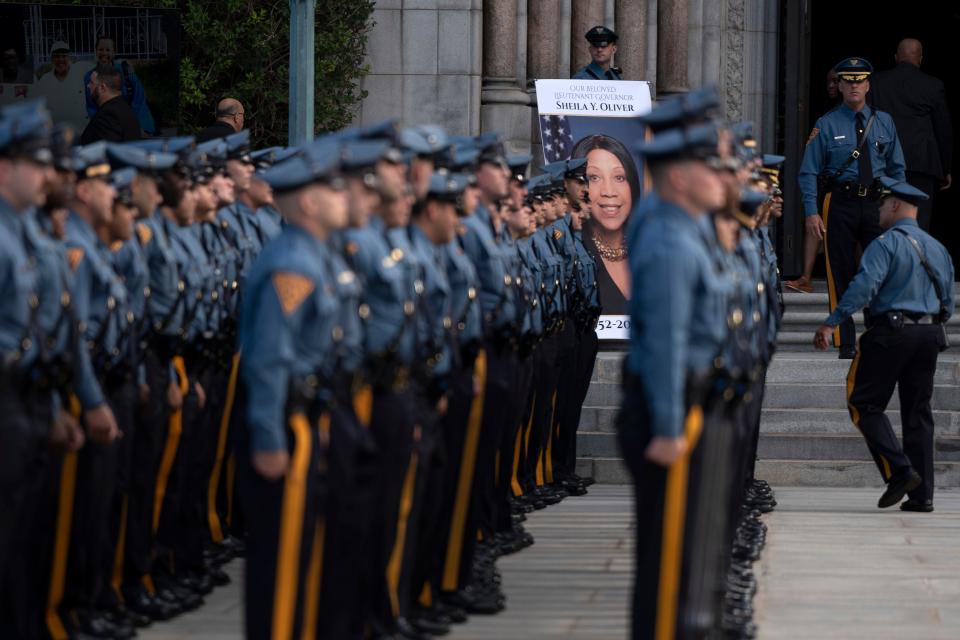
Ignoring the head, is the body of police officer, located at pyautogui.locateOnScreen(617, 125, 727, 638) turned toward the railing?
no

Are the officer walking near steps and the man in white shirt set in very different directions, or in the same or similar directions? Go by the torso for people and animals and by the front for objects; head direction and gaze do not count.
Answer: very different directions

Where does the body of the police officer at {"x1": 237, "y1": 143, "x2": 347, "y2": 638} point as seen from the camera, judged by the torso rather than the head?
to the viewer's right

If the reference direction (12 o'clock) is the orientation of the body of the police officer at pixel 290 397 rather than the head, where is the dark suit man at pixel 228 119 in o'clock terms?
The dark suit man is roughly at 9 o'clock from the police officer.

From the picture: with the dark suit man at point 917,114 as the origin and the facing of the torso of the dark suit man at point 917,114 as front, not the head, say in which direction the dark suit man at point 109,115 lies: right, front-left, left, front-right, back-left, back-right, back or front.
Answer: back-left

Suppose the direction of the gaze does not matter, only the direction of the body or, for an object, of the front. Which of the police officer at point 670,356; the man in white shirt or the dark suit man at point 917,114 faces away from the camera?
the dark suit man

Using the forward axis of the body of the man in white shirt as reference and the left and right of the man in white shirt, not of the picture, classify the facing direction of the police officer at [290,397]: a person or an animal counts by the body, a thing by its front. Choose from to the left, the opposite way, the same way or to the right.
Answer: to the left

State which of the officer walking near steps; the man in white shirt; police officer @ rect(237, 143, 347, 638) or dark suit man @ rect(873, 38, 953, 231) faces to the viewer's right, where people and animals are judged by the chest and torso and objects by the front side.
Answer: the police officer

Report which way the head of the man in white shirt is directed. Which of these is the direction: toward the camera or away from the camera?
toward the camera

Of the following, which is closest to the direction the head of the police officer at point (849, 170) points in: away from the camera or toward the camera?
toward the camera

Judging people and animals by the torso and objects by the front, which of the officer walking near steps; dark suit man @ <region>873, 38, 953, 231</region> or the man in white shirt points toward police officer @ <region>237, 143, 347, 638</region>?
the man in white shirt

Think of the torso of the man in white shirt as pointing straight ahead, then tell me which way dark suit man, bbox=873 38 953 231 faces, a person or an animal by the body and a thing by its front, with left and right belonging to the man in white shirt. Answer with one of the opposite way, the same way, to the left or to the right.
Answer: the opposite way

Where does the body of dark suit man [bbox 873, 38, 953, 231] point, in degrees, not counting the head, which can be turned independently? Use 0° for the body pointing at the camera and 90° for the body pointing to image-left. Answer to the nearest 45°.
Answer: approximately 180°

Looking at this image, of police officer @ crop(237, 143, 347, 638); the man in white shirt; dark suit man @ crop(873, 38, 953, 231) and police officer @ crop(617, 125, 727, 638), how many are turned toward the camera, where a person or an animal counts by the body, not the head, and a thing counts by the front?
1

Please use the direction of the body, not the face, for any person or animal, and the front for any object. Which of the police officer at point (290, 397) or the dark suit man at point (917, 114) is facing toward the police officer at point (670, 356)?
the police officer at point (290, 397)

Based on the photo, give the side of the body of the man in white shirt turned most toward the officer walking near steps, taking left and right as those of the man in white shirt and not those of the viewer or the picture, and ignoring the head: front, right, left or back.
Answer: left
